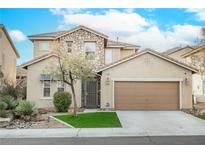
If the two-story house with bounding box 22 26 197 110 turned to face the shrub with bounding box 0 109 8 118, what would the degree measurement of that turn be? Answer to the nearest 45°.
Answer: approximately 45° to its right

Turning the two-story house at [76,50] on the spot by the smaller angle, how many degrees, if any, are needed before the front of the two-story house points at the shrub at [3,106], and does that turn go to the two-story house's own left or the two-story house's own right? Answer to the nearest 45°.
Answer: approximately 45° to the two-story house's own right

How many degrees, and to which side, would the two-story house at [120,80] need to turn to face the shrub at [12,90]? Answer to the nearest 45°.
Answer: approximately 90° to its right

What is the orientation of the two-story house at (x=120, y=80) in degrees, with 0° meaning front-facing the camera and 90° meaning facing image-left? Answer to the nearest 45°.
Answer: approximately 0°

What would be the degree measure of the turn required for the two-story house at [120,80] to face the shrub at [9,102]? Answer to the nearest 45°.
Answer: approximately 45° to its right

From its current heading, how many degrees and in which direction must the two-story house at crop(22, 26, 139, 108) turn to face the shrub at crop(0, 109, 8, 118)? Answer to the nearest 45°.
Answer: approximately 45° to its right

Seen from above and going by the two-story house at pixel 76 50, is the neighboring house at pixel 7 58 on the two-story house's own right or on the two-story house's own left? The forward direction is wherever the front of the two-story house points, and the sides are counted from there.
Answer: on the two-story house's own right
